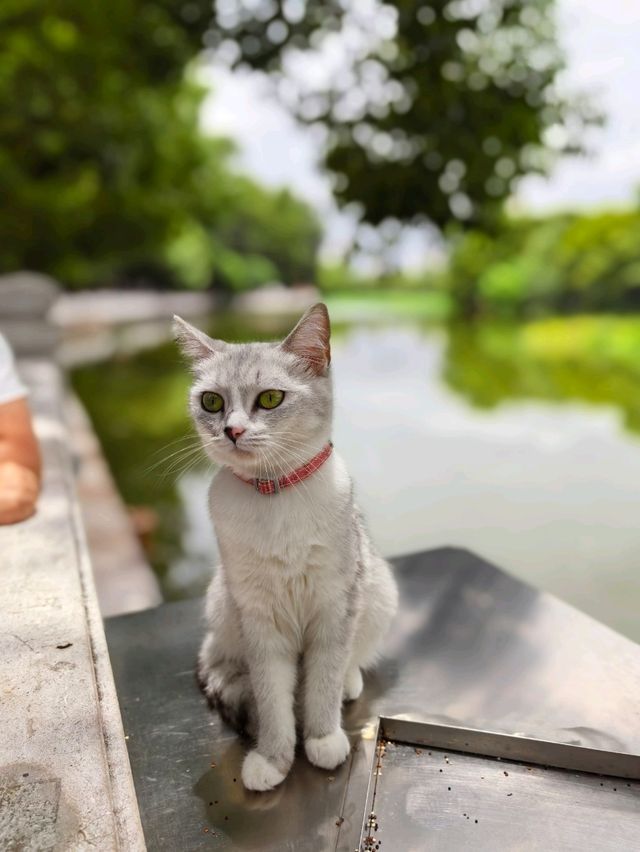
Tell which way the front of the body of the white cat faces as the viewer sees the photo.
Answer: toward the camera
